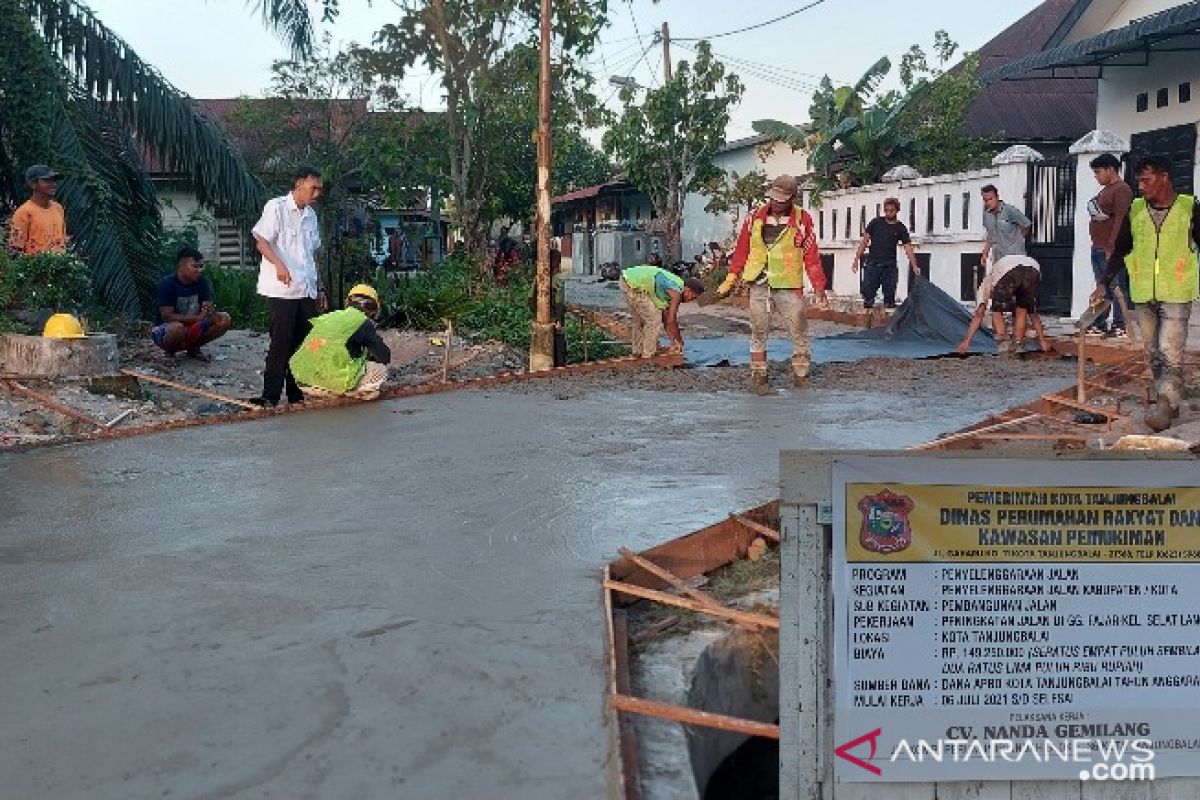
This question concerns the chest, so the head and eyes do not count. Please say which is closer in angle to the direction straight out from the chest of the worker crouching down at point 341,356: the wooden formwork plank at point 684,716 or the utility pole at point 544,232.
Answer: the utility pole

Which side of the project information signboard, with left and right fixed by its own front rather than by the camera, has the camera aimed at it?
front

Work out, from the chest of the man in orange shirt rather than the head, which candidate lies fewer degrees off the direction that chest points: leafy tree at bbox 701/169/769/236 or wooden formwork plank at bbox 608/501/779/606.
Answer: the wooden formwork plank

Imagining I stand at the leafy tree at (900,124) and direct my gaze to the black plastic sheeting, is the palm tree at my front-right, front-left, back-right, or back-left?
front-right

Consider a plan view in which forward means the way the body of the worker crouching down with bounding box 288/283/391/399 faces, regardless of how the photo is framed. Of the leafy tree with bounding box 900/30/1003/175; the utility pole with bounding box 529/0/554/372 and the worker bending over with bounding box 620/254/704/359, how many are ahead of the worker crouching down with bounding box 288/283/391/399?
3

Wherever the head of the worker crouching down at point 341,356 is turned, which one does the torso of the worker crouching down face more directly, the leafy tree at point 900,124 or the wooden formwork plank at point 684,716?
the leafy tree

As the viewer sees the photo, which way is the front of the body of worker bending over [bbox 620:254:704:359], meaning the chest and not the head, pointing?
to the viewer's right

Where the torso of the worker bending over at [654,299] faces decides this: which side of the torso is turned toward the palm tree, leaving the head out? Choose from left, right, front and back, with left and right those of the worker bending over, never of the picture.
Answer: back

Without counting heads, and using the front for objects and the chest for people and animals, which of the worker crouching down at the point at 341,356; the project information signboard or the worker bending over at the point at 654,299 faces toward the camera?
the project information signboard

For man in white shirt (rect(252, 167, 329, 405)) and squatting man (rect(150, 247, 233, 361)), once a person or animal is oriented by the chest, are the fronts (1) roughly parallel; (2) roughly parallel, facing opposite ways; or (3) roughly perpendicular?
roughly parallel

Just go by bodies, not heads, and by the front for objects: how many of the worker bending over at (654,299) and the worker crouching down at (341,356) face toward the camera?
0

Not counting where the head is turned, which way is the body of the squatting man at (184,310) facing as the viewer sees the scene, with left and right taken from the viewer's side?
facing the viewer and to the right of the viewer

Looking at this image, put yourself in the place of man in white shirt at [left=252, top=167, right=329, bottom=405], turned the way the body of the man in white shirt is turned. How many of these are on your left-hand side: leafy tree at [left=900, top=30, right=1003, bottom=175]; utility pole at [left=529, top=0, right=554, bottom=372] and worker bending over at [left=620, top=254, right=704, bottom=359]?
3

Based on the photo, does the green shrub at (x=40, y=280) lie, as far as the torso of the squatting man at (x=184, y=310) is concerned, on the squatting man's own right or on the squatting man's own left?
on the squatting man's own right

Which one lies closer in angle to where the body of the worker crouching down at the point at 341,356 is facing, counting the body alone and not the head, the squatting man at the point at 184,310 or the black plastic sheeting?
the black plastic sheeting

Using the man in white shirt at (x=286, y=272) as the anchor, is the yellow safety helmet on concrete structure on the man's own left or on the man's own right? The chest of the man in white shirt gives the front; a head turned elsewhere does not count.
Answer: on the man's own right

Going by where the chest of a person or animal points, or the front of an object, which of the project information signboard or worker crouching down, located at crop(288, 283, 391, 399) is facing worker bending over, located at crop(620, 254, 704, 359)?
worker crouching down, located at crop(288, 283, 391, 399)

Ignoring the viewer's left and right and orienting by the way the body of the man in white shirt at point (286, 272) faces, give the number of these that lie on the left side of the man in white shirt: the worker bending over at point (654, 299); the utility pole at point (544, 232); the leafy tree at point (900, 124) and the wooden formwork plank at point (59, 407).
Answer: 3

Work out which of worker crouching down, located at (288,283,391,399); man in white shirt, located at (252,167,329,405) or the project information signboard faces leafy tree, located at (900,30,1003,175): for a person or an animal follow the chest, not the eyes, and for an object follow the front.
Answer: the worker crouching down
